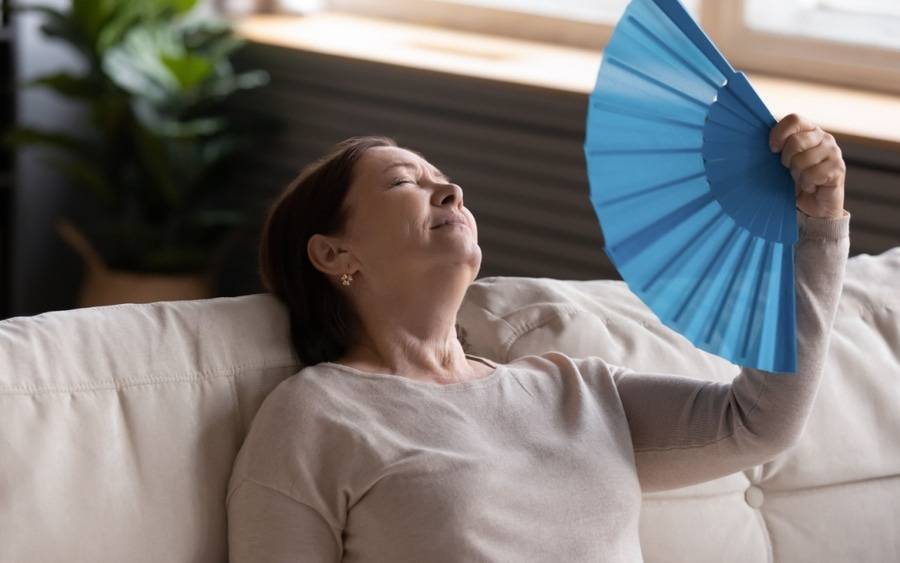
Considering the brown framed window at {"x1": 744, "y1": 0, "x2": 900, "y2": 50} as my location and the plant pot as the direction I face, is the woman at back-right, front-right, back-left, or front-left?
front-left

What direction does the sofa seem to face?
toward the camera

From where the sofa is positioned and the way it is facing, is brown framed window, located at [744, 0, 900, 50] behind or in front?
behind
